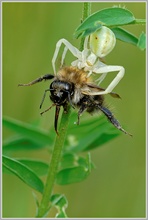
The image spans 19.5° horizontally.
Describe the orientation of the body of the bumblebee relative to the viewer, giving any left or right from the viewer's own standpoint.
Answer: facing the viewer and to the left of the viewer
